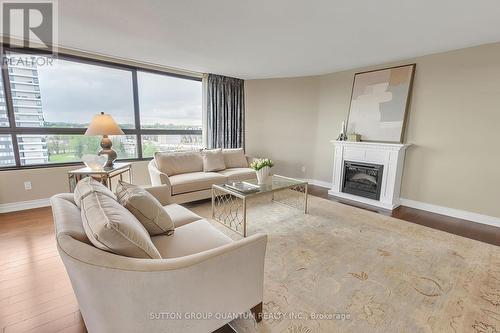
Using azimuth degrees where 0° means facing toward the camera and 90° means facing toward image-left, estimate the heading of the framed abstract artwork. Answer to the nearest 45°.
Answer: approximately 45°

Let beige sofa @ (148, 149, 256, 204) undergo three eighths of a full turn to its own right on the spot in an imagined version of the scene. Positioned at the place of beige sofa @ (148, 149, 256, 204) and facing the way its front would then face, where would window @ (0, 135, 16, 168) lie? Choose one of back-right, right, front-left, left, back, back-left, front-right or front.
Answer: front

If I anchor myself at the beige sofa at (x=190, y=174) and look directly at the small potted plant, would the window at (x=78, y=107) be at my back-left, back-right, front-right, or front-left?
back-right

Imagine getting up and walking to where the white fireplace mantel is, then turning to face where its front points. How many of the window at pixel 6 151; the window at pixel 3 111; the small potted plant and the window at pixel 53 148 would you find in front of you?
4

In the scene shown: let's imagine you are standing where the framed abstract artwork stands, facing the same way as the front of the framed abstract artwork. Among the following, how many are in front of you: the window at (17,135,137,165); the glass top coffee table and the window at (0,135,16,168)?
3

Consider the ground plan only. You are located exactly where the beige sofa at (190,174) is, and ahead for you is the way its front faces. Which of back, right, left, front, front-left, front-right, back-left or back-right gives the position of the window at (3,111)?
back-right

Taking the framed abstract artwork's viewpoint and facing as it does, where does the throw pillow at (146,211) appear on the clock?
The throw pillow is roughly at 11 o'clock from the framed abstract artwork.

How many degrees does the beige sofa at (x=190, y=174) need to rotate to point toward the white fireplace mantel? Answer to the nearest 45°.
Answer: approximately 45° to its left

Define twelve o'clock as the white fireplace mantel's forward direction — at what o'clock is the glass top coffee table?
The glass top coffee table is roughly at 12 o'clock from the white fireplace mantel.

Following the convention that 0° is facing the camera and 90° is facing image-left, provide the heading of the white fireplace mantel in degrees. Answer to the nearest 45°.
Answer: approximately 45°

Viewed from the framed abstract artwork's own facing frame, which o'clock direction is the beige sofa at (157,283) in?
The beige sofa is roughly at 11 o'clock from the framed abstract artwork.

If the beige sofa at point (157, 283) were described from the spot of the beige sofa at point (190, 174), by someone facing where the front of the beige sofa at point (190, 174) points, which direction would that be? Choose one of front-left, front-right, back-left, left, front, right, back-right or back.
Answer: front-right

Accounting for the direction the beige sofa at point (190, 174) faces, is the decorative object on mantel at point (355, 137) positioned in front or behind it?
in front

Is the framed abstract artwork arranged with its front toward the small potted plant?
yes
